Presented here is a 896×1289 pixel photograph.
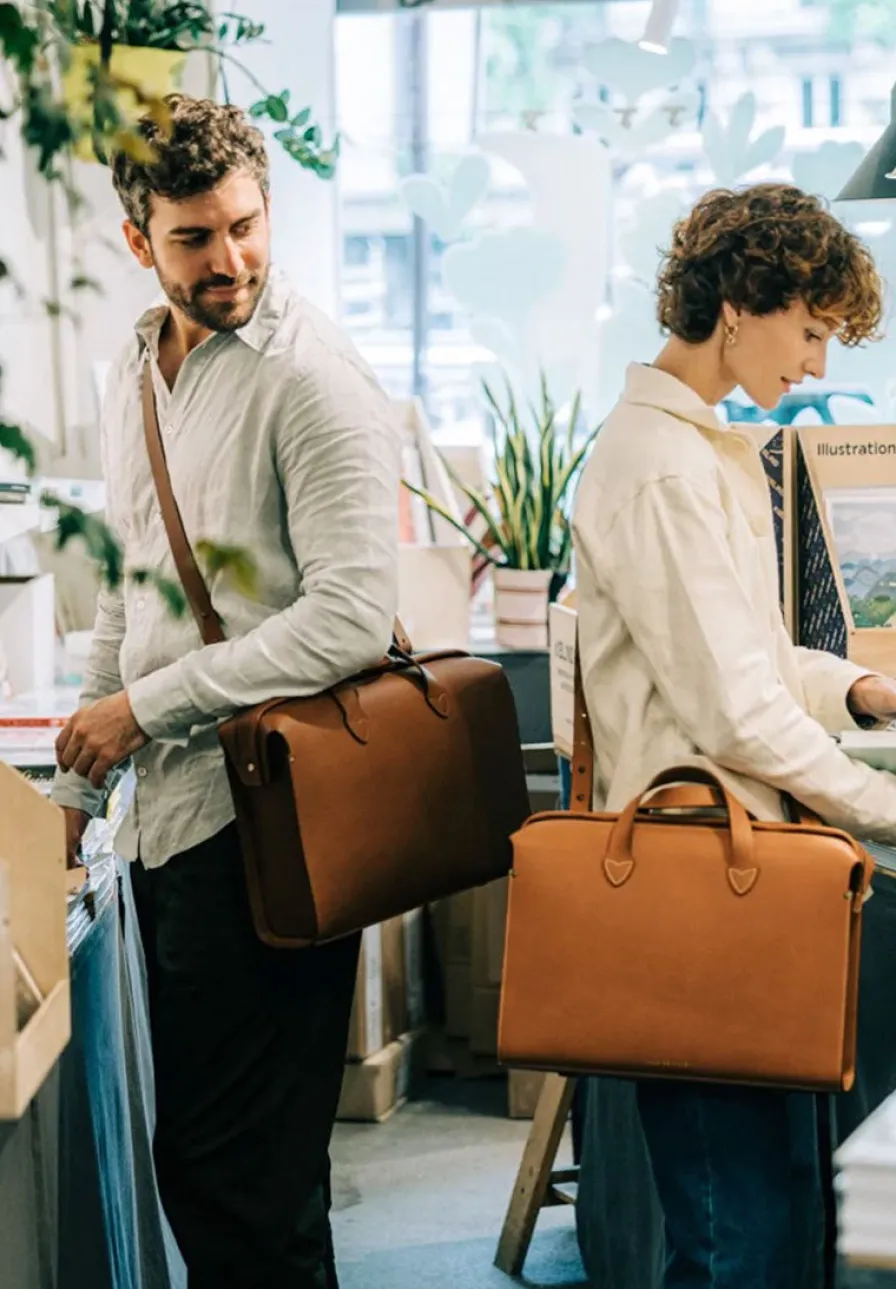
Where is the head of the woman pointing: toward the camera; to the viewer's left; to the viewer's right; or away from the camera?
to the viewer's right

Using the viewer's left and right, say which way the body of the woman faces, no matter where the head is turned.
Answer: facing to the right of the viewer

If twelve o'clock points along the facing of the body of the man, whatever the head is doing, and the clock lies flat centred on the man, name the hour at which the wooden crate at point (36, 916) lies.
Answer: The wooden crate is roughly at 11 o'clock from the man.

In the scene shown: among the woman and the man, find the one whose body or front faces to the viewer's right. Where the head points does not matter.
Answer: the woman

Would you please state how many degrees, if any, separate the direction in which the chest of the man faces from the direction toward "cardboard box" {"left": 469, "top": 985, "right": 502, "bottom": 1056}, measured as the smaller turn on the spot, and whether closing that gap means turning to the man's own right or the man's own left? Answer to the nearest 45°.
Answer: approximately 135° to the man's own right

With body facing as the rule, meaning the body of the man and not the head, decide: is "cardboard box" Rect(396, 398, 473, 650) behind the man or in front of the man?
behind

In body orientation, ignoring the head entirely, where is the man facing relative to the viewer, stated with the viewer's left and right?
facing the viewer and to the left of the viewer

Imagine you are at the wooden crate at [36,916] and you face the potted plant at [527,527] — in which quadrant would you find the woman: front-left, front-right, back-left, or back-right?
front-right

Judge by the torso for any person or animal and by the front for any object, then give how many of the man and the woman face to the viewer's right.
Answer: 1
